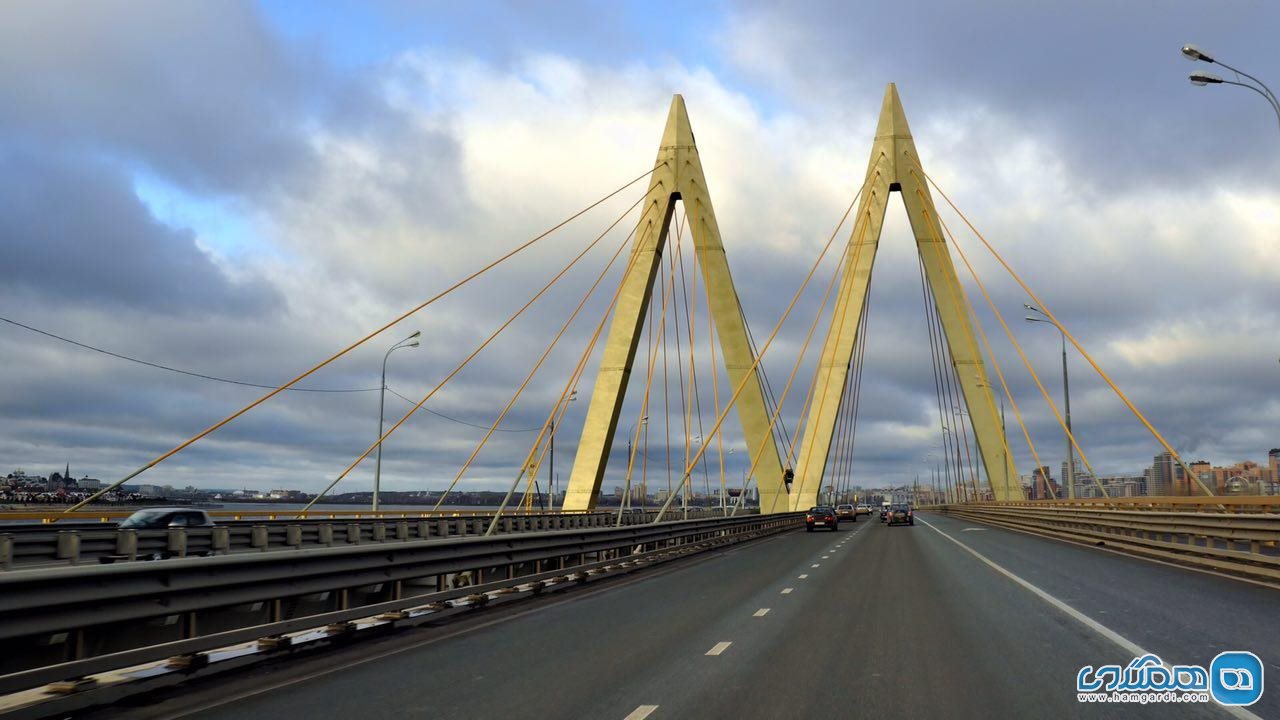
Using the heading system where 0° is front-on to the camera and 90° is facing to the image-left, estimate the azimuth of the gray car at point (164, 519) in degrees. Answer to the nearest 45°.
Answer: approximately 45°

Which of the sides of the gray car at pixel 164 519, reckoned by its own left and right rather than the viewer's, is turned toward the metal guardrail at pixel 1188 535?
left
